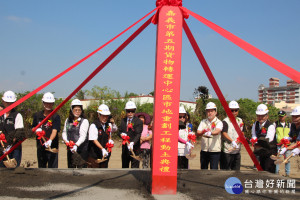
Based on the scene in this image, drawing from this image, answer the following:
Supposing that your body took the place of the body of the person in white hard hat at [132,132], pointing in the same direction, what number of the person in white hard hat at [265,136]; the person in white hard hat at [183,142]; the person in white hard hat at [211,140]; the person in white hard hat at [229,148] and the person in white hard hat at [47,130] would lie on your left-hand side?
4

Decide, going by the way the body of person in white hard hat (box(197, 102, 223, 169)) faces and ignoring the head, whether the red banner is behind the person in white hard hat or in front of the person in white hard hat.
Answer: in front

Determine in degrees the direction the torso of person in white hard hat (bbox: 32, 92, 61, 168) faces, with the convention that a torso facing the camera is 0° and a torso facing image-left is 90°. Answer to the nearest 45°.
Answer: approximately 0°

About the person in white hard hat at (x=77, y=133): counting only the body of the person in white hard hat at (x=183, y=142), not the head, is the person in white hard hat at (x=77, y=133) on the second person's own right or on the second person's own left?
on the second person's own right

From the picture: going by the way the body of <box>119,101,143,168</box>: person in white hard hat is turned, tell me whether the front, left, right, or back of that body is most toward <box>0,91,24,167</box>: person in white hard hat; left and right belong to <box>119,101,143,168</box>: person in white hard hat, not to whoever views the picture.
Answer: right

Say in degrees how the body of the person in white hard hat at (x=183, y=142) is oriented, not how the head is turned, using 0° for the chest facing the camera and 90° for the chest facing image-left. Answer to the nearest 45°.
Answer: approximately 0°

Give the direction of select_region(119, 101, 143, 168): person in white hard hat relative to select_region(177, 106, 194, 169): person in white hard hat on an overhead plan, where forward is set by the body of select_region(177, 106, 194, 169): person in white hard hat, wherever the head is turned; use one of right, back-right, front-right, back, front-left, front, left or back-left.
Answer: right

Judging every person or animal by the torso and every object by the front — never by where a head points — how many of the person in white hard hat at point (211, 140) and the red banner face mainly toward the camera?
2

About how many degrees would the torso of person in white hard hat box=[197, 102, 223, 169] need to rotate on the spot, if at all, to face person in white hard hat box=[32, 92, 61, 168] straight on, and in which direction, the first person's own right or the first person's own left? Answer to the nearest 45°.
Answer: approximately 90° to the first person's own right
